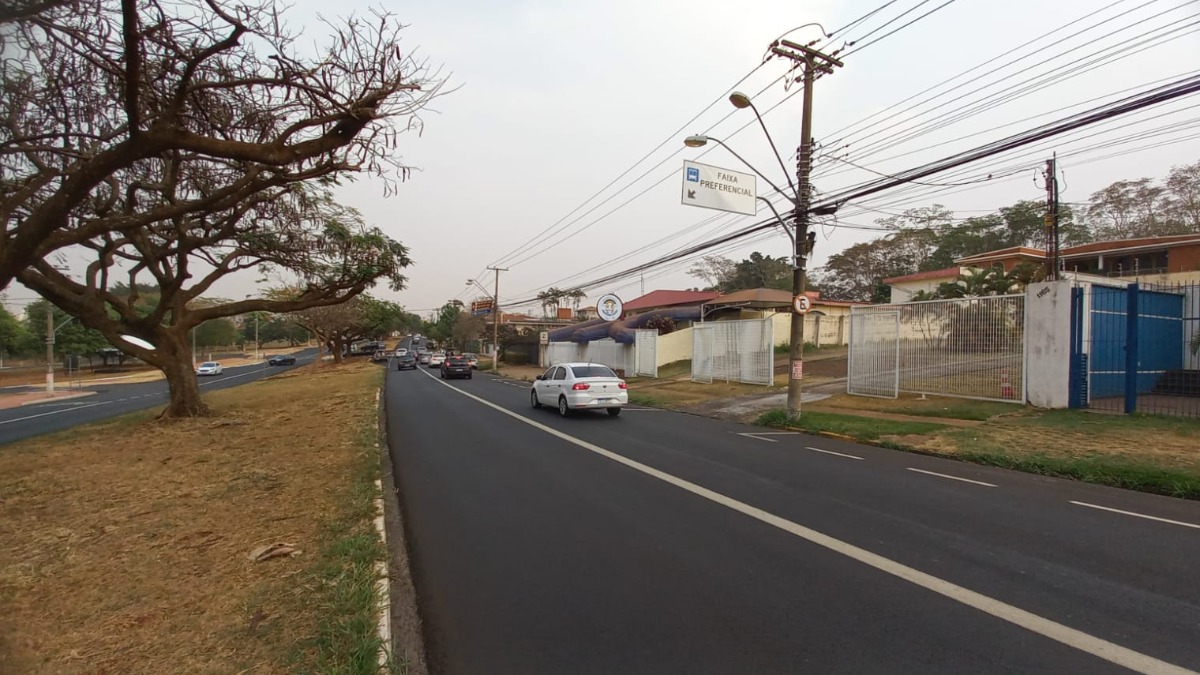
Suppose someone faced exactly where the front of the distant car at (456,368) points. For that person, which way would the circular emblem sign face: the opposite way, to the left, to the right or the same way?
the opposite way

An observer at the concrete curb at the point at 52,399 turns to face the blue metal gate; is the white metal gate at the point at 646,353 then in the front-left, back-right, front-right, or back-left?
front-left

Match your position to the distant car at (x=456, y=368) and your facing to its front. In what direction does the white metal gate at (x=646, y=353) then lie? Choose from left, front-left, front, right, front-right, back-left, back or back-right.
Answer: back-right

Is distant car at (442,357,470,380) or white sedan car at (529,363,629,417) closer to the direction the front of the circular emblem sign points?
the white sedan car

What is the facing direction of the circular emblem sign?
toward the camera

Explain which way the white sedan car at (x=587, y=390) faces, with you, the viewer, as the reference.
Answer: facing away from the viewer and to the left of the viewer

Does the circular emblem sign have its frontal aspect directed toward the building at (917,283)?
no

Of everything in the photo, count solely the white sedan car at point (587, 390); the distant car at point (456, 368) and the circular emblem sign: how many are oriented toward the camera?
1

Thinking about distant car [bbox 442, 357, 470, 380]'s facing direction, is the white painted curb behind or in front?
behind

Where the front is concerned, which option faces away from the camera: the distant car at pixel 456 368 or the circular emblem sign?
the distant car

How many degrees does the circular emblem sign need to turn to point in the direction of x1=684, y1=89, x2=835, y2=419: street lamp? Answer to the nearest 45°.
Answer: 0° — it already faces it

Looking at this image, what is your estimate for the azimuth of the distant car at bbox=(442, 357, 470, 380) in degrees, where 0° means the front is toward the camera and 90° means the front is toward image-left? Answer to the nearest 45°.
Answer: approximately 180°

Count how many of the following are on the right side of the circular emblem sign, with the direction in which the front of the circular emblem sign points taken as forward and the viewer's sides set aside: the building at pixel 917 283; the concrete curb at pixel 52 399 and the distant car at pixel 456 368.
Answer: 2

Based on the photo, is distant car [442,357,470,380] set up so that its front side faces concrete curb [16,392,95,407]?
no

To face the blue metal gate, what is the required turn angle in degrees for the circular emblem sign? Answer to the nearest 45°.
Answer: approximately 45° to its left

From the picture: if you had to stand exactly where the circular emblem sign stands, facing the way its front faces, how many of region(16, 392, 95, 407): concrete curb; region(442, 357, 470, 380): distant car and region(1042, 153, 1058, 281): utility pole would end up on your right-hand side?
2

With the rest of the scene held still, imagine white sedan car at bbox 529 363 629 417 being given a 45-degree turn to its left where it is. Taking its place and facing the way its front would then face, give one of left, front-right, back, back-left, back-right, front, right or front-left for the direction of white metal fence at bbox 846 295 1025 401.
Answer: back

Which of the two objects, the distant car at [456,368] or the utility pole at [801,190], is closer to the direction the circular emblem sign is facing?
the utility pole

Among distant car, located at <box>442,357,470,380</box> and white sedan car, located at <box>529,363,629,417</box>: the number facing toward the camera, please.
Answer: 0

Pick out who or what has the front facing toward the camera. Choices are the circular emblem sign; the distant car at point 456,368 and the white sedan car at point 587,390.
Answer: the circular emblem sign
